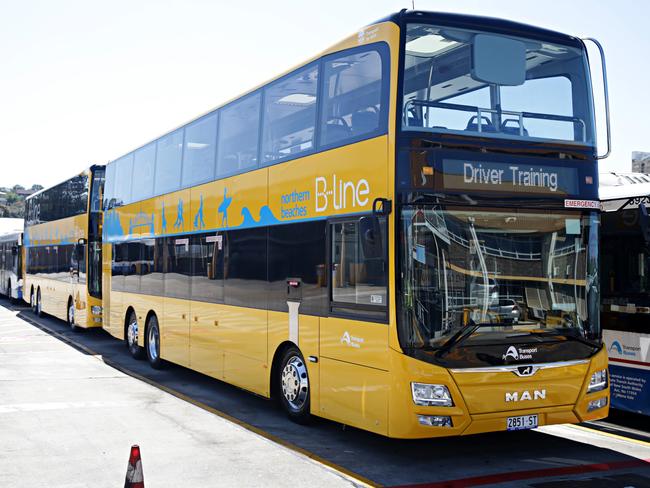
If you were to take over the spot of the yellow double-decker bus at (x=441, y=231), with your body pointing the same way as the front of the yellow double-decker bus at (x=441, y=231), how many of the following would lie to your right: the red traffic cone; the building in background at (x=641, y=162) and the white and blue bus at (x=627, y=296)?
1

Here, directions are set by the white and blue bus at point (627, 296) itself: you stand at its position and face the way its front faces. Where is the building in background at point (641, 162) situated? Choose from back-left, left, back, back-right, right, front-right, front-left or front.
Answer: back-left

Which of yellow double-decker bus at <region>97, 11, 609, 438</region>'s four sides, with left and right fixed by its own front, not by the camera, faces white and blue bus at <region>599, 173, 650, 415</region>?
left

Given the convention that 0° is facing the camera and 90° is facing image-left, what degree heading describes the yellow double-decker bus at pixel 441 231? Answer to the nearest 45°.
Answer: approximately 315°

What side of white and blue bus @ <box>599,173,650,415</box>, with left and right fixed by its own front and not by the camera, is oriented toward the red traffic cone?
right

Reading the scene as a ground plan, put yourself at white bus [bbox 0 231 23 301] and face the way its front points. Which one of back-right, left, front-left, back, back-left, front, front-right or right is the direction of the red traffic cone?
front-right

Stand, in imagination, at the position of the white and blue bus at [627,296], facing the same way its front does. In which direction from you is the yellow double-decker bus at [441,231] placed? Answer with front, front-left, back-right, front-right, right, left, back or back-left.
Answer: right

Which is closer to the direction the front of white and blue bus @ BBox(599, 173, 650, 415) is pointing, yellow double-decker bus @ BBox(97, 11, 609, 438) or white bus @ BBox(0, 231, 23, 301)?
the yellow double-decker bus

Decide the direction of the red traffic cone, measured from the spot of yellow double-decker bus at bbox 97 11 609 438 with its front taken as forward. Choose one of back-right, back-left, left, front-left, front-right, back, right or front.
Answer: right

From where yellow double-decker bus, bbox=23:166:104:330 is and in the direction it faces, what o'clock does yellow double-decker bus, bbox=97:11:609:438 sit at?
yellow double-decker bus, bbox=97:11:609:438 is roughly at 1 o'clock from yellow double-decker bus, bbox=23:166:104:330.
